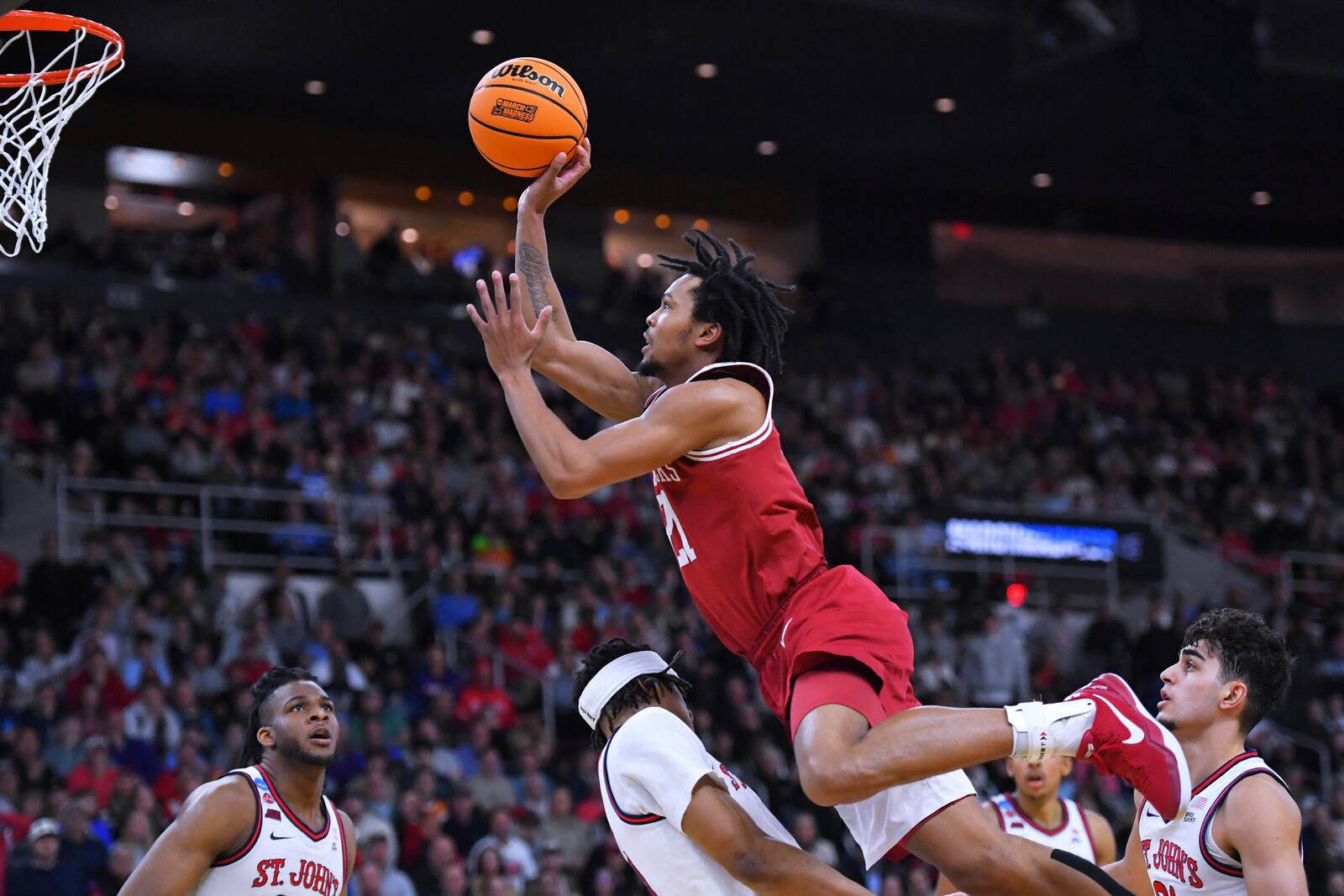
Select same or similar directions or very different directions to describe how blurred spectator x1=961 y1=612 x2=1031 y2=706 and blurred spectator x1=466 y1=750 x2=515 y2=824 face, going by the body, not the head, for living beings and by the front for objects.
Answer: same or similar directions

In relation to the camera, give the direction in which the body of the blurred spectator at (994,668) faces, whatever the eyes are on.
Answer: toward the camera

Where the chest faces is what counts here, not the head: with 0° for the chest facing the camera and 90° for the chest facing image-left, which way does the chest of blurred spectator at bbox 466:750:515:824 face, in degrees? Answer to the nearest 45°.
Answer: approximately 0°

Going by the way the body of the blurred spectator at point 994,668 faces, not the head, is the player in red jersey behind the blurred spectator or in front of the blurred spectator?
in front

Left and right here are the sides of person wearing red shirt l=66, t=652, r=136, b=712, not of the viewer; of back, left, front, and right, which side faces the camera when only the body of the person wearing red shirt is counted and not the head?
front

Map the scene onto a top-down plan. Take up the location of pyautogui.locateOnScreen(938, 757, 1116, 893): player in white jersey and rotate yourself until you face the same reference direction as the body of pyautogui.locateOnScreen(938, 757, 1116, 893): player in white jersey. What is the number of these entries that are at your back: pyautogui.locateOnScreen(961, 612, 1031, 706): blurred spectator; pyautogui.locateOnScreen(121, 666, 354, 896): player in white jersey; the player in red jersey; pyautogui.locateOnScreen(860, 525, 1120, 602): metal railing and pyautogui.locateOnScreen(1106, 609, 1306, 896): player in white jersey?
2

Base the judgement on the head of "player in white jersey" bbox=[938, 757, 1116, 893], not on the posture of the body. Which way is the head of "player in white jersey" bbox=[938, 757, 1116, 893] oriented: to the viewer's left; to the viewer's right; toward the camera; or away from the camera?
toward the camera

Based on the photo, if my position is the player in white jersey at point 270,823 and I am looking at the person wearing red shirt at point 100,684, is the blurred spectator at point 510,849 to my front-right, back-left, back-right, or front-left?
front-right

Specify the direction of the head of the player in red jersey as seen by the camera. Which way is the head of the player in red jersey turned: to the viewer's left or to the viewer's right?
to the viewer's left

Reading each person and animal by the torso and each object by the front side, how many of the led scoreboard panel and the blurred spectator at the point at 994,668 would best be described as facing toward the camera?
2

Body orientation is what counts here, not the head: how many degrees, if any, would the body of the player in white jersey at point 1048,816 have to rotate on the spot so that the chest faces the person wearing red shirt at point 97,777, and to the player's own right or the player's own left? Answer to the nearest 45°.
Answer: approximately 90° to the player's own right

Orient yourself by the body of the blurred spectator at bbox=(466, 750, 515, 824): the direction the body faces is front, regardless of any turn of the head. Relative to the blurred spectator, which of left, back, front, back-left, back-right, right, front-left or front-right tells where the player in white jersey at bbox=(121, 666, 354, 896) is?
front

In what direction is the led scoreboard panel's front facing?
toward the camera

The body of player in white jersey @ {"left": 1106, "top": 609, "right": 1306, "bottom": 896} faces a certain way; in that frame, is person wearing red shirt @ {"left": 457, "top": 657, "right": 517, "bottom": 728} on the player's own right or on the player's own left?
on the player's own right

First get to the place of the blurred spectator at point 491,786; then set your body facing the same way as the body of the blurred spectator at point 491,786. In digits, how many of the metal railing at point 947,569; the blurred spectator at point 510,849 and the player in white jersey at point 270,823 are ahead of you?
2

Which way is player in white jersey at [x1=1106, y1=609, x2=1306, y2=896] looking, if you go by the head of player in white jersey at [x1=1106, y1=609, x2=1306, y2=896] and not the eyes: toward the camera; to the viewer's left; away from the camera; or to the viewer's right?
to the viewer's left

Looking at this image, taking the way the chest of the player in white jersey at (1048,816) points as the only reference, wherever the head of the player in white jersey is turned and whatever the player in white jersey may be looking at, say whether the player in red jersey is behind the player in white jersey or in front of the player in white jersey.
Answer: in front
